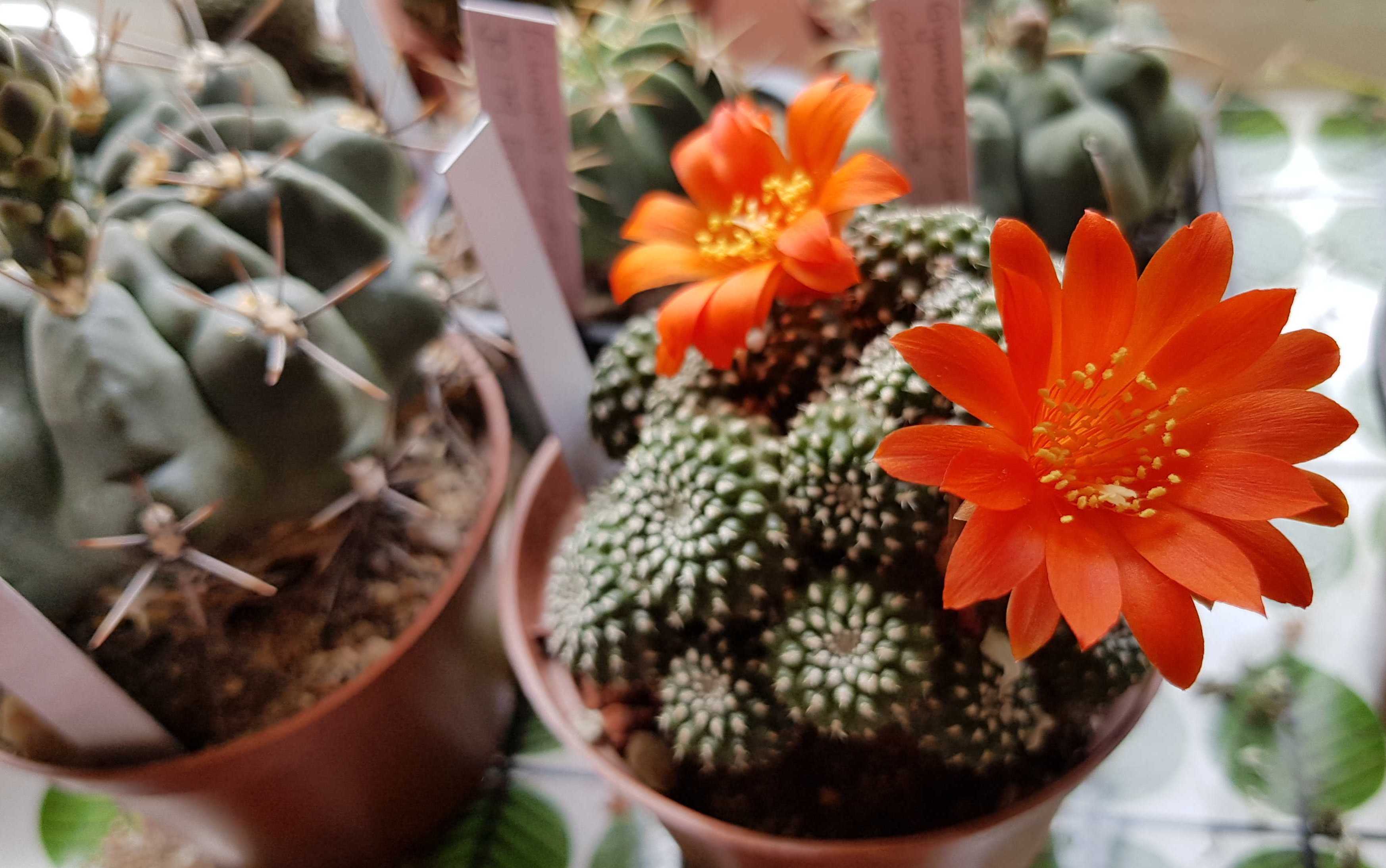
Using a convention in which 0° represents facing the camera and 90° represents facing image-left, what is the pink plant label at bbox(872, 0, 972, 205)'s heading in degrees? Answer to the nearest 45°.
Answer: approximately 0°

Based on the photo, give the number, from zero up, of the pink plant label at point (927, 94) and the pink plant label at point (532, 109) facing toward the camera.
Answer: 2
